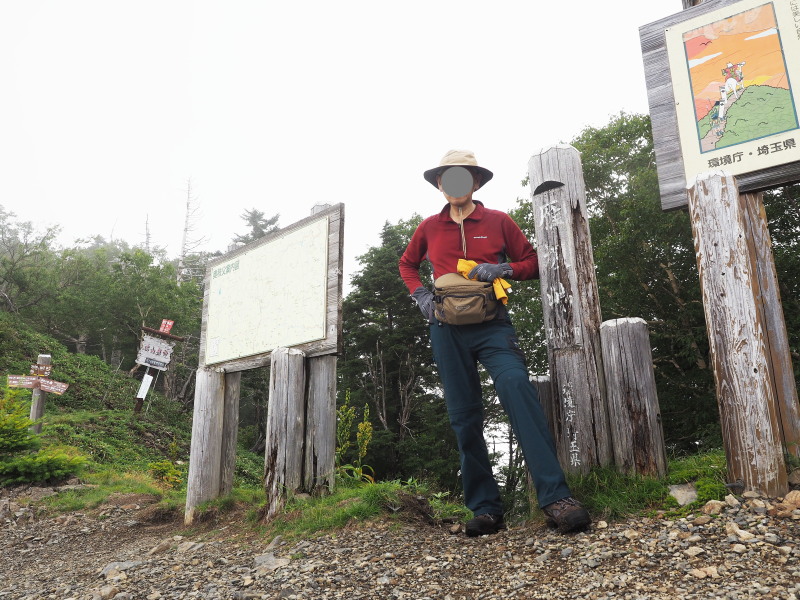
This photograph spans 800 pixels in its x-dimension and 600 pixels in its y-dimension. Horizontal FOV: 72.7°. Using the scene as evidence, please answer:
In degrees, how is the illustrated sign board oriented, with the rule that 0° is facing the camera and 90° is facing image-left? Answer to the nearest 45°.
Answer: approximately 45°

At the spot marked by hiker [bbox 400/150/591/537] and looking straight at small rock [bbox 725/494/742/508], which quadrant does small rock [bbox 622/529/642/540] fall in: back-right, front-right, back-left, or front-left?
front-right

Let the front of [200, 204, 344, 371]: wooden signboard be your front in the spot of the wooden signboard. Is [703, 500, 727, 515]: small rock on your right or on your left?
on your left

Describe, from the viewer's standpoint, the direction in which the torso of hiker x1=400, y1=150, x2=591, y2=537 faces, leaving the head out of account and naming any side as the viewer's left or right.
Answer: facing the viewer

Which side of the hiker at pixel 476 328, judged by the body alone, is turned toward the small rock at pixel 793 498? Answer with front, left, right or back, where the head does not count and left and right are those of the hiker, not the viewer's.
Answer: left

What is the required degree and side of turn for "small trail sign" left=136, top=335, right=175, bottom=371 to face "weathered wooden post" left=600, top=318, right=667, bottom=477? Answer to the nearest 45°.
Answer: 0° — it already faces it

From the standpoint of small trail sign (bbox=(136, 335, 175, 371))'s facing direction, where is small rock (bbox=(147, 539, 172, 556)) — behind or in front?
in front

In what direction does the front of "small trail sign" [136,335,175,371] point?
toward the camera

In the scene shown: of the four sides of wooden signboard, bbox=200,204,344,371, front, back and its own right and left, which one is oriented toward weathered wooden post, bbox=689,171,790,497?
left

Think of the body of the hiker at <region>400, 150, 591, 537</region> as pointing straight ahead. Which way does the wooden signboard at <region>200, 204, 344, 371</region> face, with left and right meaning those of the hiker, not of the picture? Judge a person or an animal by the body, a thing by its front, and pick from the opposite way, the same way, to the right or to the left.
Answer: the same way

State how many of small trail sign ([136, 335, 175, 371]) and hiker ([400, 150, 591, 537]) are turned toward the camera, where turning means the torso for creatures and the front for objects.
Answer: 2

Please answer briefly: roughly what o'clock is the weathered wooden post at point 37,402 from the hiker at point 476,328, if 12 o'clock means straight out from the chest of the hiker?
The weathered wooden post is roughly at 4 o'clock from the hiker.

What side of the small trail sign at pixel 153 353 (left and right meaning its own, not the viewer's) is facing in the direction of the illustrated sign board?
front

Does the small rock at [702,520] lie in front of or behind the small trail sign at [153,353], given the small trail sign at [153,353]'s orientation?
in front

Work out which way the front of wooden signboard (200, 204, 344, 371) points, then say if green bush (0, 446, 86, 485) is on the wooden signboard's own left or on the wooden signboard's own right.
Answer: on the wooden signboard's own right
